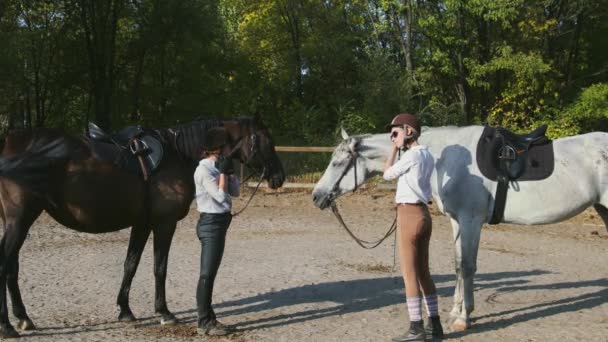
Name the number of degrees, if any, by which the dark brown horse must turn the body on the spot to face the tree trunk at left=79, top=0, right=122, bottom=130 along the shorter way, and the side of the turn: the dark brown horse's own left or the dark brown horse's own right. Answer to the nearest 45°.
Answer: approximately 90° to the dark brown horse's own left

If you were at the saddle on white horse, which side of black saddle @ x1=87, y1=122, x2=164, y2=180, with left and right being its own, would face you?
front

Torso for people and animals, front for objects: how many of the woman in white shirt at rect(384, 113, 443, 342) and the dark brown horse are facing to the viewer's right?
1

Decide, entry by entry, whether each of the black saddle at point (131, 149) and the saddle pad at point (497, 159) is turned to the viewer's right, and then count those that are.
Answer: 1

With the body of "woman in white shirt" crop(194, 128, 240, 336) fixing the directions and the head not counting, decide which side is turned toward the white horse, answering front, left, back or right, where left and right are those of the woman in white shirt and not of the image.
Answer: front

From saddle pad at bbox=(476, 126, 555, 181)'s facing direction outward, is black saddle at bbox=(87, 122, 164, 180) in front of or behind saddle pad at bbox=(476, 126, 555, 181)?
in front

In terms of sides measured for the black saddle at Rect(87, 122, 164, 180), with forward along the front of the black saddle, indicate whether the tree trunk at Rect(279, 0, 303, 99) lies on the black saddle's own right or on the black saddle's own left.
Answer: on the black saddle's own left

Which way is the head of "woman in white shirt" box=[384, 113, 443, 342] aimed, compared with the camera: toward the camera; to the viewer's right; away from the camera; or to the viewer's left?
to the viewer's left

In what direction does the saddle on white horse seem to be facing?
to the viewer's left

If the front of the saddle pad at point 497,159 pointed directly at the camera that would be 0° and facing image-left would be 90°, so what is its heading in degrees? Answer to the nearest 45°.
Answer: approximately 90°

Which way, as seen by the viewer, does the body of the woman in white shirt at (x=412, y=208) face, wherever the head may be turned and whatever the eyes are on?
to the viewer's left

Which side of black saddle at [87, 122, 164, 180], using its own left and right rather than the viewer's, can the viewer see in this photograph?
right

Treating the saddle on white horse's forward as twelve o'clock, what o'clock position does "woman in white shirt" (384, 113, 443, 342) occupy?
The woman in white shirt is roughly at 10 o'clock from the saddle on white horse.

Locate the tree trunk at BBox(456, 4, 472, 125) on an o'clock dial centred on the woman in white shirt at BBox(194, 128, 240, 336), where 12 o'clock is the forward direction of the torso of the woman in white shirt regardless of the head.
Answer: The tree trunk is roughly at 10 o'clock from the woman in white shirt.

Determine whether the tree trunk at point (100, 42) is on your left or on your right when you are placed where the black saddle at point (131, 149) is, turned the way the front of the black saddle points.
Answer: on your left

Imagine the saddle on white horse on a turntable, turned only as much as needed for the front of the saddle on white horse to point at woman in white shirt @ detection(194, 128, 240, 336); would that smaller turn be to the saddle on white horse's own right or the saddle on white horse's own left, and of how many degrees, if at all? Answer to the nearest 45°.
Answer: approximately 45° to the saddle on white horse's own left
